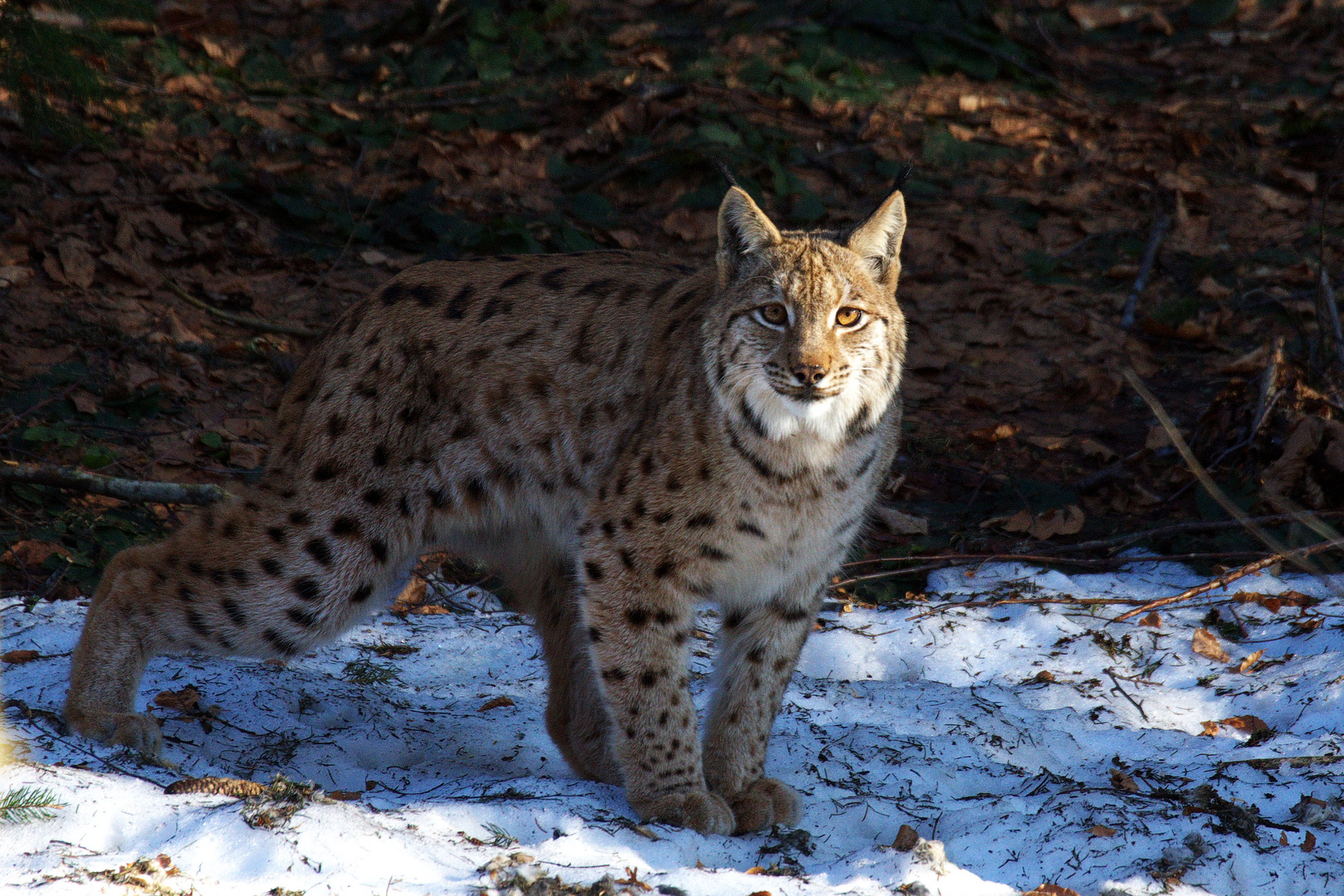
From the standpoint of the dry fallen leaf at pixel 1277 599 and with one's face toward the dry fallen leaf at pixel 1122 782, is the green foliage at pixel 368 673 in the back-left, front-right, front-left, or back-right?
front-right

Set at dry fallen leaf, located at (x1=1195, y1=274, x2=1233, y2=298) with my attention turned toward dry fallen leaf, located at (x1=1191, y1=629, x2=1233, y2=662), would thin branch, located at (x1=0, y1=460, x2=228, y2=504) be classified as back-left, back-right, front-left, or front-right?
front-right

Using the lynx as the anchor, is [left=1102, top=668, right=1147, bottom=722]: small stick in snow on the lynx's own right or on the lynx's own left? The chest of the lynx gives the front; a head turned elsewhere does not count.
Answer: on the lynx's own left

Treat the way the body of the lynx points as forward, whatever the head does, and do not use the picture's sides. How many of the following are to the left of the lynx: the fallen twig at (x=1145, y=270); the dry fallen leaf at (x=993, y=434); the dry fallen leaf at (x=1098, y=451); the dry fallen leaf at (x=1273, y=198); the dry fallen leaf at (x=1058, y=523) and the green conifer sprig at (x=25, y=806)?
5

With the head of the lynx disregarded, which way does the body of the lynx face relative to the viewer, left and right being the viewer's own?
facing the viewer and to the right of the viewer

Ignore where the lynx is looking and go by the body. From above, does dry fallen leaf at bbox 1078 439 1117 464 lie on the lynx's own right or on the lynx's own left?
on the lynx's own left

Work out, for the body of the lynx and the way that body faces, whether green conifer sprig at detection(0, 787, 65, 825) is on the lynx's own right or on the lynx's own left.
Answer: on the lynx's own right

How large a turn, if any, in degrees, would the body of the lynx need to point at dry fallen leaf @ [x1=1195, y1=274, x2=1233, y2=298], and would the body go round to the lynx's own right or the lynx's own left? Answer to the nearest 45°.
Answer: approximately 90° to the lynx's own left

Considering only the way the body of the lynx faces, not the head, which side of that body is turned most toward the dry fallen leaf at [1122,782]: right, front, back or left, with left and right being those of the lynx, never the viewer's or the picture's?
front

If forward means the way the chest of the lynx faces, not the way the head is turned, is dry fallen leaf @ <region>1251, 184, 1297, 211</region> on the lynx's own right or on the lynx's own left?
on the lynx's own left
